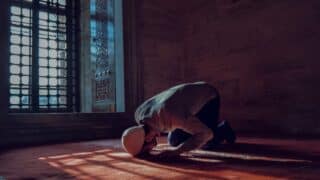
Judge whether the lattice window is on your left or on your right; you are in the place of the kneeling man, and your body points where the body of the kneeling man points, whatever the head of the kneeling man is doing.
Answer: on your right

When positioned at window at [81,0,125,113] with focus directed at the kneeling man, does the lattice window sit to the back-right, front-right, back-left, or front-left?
back-right

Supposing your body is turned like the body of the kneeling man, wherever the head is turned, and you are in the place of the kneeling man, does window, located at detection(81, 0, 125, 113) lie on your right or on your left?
on your right

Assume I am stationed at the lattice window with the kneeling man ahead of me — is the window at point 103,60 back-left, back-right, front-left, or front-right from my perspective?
front-left

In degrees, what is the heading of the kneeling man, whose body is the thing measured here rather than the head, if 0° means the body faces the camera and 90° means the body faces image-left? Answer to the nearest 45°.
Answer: approximately 45°

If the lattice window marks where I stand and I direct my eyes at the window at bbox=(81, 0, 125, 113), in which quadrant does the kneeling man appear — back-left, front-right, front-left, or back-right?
front-right
